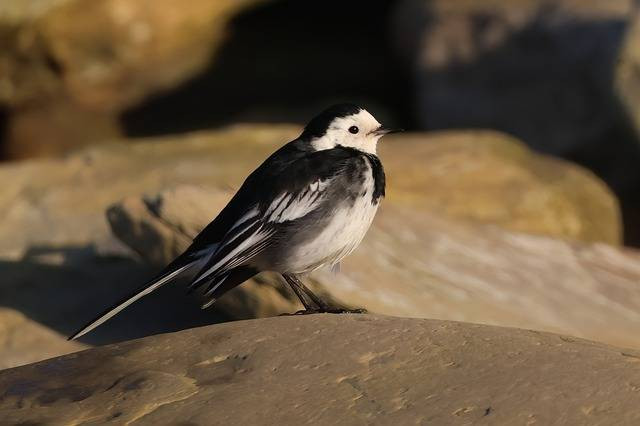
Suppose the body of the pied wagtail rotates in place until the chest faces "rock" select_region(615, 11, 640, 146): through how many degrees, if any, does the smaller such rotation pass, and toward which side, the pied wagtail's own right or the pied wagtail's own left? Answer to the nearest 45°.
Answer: approximately 45° to the pied wagtail's own left

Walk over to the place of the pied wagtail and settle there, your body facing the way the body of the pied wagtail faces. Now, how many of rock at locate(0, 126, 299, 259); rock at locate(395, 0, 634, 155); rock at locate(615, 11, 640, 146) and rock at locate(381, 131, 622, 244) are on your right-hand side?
0

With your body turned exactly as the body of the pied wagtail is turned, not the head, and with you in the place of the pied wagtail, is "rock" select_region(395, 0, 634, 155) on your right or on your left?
on your left

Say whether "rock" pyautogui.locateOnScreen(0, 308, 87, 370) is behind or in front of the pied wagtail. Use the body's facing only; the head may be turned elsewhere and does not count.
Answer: behind

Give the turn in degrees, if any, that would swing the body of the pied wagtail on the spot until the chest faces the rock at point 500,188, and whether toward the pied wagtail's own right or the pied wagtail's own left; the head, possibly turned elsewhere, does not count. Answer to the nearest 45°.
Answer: approximately 45° to the pied wagtail's own left

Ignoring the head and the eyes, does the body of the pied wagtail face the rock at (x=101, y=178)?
no

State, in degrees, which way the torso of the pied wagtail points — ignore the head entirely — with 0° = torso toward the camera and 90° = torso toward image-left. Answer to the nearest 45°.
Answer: approximately 270°
